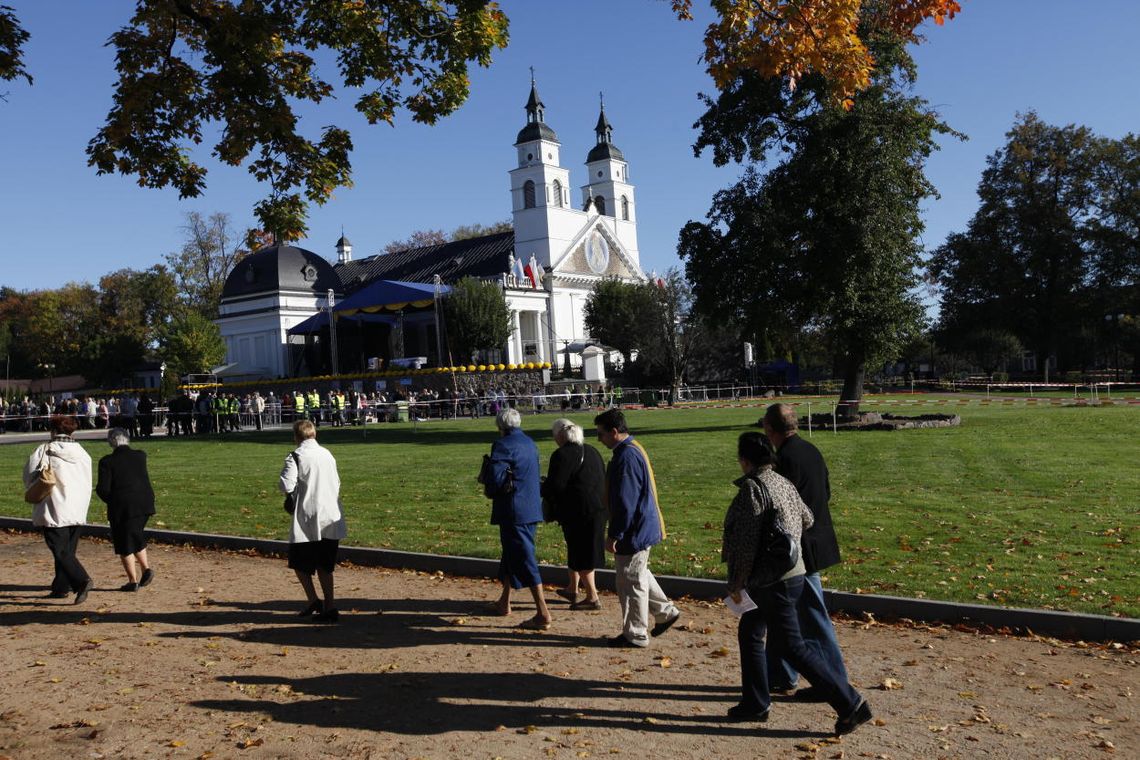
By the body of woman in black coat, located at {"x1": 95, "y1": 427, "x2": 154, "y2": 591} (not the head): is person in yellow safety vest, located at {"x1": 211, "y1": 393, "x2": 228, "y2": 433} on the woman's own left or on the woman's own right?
on the woman's own right

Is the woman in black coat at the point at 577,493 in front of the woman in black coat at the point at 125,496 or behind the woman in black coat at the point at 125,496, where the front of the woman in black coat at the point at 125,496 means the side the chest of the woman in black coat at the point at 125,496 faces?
behind

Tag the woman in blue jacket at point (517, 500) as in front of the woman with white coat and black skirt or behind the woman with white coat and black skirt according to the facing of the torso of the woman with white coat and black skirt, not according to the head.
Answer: behind

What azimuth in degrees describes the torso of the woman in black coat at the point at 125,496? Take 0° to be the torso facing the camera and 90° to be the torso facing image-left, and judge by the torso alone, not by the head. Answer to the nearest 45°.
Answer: approximately 135°

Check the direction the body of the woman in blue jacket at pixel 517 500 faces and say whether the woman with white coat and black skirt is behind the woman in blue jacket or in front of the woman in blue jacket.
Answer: in front

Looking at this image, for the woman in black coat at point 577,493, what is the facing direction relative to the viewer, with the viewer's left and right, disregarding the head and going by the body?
facing away from the viewer and to the left of the viewer

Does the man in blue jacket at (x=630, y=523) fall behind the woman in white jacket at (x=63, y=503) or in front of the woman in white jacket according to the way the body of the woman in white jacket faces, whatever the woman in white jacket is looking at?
behind

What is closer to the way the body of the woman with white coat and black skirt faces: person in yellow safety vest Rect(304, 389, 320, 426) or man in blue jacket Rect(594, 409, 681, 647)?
the person in yellow safety vest

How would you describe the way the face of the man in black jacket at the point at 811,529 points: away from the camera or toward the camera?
away from the camera
